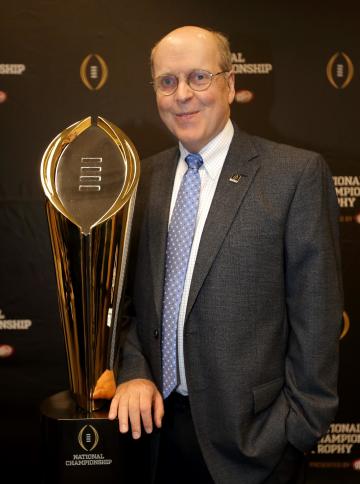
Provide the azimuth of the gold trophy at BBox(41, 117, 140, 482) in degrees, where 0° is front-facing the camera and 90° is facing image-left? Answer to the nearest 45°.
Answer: approximately 0°

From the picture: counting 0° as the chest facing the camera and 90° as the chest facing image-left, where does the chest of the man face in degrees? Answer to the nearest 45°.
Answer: approximately 45°
